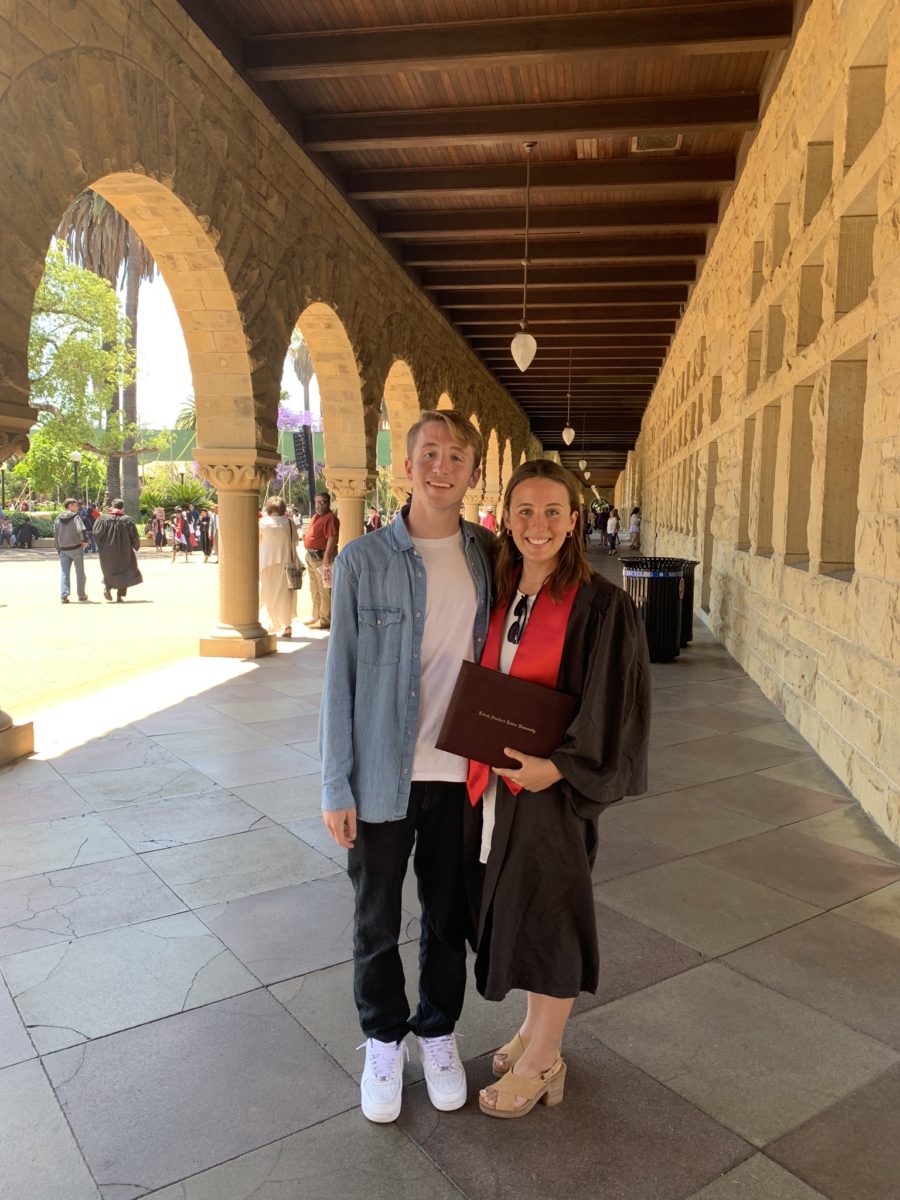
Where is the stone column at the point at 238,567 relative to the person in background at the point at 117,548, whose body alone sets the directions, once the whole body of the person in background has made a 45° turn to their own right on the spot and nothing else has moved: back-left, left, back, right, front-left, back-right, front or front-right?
back-right

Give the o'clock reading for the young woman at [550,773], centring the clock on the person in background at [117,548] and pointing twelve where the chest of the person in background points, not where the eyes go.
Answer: The young woman is roughly at 6 o'clock from the person in background.

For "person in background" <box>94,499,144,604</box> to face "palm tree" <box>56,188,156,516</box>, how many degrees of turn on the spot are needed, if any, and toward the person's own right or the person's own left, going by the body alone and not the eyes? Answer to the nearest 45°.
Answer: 0° — they already face it

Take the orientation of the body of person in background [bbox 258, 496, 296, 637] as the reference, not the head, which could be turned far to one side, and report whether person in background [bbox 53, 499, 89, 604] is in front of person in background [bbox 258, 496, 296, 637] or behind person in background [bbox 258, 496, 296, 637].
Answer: in front

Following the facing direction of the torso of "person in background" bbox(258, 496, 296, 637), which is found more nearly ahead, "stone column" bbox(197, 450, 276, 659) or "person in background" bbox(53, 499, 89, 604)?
the person in background

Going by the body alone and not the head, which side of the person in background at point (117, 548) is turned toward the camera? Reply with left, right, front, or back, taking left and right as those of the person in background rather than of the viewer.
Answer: back

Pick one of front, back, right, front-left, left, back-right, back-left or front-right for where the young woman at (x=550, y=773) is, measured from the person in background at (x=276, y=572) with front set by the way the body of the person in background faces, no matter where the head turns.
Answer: back

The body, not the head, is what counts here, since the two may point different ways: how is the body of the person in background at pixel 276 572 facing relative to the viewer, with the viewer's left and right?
facing away from the viewer

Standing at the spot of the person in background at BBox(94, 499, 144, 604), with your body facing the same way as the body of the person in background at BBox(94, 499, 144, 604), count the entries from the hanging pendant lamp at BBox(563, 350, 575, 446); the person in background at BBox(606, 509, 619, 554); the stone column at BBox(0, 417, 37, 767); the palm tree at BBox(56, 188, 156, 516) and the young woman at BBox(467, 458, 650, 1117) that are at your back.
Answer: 2

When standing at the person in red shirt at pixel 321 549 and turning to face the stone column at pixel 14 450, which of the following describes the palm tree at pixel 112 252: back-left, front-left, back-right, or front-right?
back-right

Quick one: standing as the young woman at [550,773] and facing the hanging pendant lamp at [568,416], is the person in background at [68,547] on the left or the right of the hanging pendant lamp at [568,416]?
left

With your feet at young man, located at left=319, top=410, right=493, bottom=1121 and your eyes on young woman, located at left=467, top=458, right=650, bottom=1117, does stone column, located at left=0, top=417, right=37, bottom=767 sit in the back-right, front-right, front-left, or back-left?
back-left

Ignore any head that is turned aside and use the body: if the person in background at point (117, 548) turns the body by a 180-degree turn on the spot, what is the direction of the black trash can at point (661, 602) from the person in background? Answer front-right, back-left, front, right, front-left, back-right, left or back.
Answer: front-left

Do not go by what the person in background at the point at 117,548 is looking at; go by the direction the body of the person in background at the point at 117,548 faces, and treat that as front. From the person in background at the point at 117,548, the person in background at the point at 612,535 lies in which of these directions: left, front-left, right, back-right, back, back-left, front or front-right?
front-right
